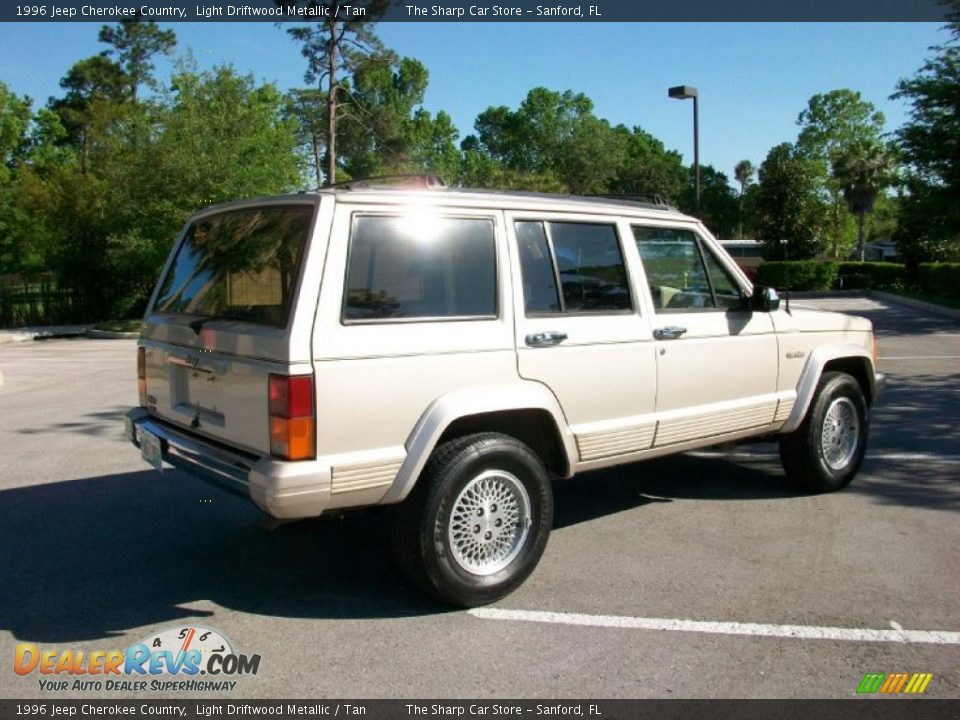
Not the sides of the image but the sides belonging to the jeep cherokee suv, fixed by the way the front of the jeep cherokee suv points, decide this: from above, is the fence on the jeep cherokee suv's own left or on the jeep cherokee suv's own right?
on the jeep cherokee suv's own left

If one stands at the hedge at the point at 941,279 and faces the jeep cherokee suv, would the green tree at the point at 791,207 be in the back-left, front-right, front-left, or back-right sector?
back-right

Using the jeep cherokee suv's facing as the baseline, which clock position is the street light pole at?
The street light pole is roughly at 11 o'clock from the jeep cherokee suv.

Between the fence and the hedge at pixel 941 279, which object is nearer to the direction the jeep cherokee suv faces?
the hedge

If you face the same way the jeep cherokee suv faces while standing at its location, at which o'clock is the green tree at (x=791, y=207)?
The green tree is roughly at 11 o'clock from the jeep cherokee suv.

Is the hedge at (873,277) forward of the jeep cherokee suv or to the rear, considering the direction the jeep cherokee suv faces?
forward

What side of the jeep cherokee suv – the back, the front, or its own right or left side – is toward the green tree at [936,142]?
front

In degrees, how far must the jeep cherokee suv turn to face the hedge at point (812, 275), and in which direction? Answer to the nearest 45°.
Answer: approximately 45° to its left

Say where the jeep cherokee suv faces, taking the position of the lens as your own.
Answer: facing away from the viewer and to the right of the viewer
